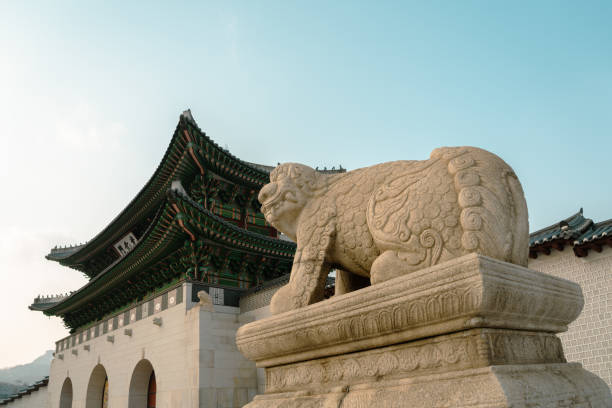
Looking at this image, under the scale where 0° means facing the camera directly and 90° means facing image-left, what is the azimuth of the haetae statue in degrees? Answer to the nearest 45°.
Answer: approximately 135°

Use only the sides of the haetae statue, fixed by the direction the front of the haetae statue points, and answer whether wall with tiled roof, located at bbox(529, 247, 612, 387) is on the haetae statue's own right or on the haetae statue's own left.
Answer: on the haetae statue's own right

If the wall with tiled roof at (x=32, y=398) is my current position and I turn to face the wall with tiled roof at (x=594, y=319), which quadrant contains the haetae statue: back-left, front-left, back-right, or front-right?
front-right

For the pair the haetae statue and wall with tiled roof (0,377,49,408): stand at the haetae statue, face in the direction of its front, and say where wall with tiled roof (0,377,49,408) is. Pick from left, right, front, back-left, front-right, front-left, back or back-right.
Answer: front
